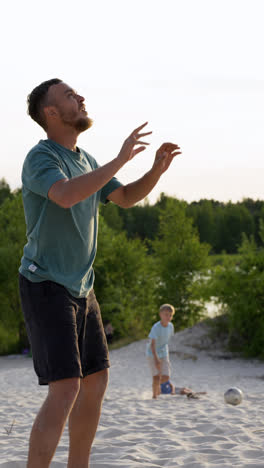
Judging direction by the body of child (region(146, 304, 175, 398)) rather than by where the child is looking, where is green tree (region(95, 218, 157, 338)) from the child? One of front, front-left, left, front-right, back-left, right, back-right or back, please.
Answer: back-left

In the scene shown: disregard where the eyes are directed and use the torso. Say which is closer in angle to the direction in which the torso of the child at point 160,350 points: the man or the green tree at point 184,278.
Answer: the man

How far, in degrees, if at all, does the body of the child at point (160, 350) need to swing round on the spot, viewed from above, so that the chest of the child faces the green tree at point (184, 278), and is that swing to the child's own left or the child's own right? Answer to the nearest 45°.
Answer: approximately 135° to the child's own left

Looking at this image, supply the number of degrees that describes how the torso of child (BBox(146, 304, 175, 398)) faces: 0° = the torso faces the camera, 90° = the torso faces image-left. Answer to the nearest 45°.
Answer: approximately 315°

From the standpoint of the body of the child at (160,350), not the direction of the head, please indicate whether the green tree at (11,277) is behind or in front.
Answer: behind

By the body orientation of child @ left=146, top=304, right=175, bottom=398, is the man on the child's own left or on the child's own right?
on the child's own right

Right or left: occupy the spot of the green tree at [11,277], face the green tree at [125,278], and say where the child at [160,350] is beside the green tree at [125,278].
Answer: right

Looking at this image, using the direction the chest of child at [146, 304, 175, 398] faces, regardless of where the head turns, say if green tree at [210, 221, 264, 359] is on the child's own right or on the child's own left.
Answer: on the child's own left

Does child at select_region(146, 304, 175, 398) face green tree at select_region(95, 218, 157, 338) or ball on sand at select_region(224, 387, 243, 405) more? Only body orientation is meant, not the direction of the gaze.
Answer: the ball on sand

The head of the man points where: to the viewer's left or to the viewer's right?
to the viewer's right
